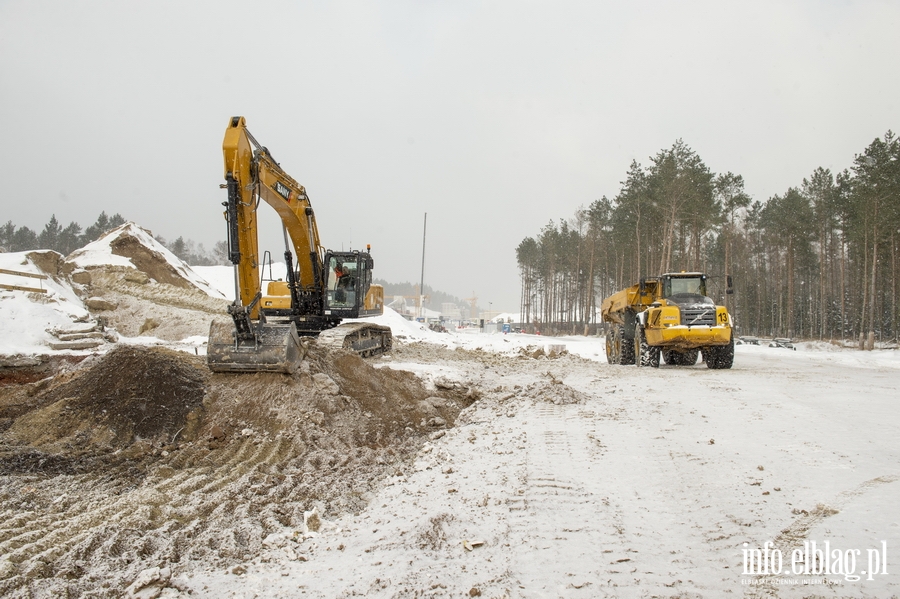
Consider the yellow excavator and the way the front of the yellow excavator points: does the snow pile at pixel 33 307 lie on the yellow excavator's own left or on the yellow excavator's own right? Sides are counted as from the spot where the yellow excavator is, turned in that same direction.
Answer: on the yellow excavator's own right

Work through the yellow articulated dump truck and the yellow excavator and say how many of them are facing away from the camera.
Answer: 0

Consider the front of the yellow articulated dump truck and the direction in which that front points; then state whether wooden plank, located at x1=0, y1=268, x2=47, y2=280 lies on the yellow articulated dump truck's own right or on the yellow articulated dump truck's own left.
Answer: on the yellow articulated dump truck's own right

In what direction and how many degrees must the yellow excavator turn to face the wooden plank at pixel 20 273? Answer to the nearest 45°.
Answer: approximately 90° to its right

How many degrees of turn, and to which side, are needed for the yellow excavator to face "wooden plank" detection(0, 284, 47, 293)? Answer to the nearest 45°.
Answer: approximately 90° to its right

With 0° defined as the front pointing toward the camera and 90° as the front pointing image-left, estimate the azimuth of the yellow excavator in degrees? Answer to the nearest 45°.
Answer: approximately 45°

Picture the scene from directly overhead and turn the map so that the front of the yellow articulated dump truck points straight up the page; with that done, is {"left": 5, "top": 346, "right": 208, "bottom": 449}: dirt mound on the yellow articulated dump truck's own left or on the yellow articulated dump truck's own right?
on the yellow articulated dump truck's own right

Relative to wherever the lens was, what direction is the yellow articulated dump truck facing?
facing the viewer and to the right of the viewer
